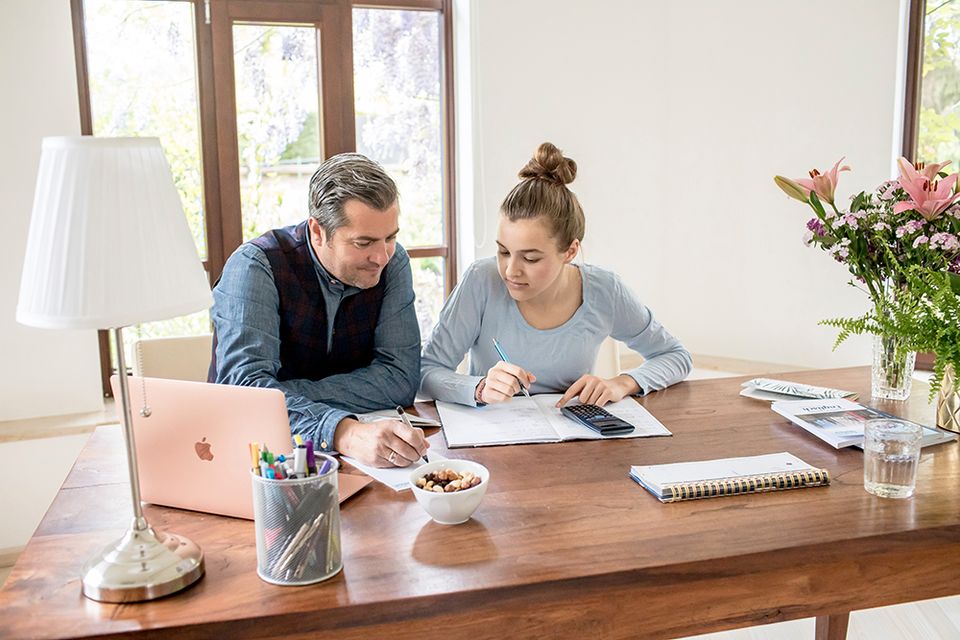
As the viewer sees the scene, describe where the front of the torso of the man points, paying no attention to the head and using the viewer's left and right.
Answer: facing the viewer and to the right of the viewer

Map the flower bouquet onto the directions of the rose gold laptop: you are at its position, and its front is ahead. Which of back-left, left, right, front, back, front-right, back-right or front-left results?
front-right

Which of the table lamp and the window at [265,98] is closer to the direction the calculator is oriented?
the window

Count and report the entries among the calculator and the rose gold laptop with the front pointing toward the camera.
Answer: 0

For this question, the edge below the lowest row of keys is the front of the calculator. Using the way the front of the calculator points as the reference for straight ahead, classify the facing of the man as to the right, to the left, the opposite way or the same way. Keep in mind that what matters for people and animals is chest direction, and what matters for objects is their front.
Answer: the opposite way

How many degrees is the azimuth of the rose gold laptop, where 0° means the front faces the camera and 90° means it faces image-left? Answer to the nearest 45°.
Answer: approximately 225°

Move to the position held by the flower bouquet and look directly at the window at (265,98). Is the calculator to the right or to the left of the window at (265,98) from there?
left

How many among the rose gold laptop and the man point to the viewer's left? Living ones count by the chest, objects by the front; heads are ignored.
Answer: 0

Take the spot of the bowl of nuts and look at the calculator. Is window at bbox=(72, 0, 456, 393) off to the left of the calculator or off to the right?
left

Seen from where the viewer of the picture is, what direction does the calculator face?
facing away from the viewer and to the left of the viewer

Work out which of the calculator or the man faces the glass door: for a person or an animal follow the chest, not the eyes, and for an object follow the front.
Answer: the calculator

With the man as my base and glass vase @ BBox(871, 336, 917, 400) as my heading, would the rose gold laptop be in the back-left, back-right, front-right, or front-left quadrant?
back-right

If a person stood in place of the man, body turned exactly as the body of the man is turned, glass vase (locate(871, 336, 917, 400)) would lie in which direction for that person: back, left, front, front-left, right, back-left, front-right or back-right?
front-left
